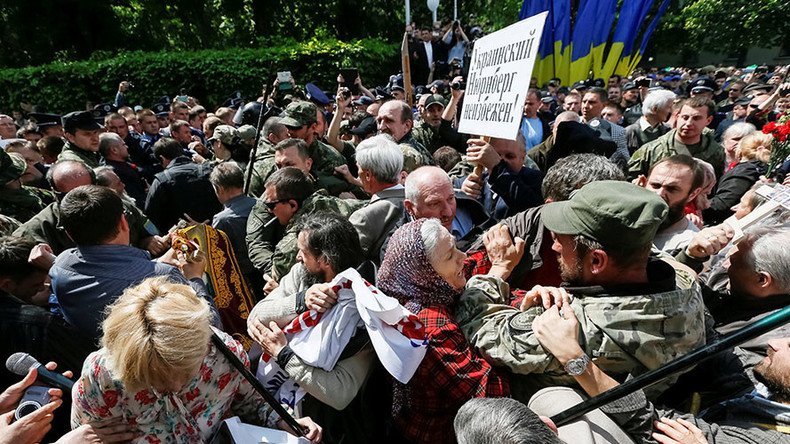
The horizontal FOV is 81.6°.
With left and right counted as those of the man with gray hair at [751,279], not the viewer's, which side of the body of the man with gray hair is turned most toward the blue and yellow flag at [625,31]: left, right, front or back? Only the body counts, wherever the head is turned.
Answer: right

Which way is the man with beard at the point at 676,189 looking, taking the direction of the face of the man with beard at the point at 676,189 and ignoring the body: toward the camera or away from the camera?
toward the camera

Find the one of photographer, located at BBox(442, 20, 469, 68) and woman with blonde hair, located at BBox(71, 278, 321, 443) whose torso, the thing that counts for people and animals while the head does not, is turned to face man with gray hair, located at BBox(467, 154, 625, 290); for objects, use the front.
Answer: the photographer

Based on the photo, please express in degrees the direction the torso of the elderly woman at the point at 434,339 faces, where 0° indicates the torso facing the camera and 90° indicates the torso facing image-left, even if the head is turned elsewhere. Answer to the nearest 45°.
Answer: approximately 270°

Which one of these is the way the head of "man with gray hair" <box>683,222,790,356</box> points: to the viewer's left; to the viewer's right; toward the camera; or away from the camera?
to the viewer's left

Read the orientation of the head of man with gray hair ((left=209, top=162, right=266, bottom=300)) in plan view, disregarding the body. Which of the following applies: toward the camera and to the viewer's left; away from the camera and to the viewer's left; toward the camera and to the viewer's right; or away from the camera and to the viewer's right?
away from the camera and to the viewer's left

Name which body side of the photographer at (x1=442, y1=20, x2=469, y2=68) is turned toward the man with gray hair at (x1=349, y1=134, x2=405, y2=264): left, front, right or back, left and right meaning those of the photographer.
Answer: front

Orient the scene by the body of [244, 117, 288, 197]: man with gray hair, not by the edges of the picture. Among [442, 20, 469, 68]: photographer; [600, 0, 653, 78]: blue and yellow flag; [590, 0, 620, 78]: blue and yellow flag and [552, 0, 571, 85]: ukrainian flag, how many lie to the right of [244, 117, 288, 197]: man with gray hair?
0

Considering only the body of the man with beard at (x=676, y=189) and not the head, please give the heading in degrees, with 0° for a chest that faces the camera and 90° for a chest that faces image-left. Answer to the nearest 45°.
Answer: approximately 45°

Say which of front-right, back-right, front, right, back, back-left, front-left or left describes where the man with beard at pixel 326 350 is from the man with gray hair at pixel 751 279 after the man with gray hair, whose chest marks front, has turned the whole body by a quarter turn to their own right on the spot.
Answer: back-left

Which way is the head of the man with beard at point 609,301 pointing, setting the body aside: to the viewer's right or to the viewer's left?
to the viewer's left

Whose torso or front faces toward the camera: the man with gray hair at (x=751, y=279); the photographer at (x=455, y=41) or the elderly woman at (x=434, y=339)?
the photographer
